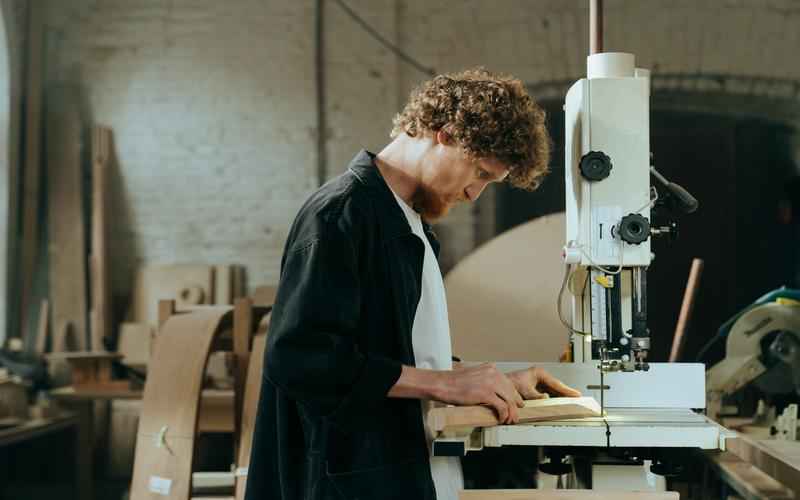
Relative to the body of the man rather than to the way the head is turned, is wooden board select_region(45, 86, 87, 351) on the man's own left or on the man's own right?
on the man's own left

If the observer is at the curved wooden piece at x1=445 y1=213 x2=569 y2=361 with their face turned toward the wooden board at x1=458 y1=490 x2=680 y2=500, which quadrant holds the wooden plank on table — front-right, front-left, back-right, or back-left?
front-left

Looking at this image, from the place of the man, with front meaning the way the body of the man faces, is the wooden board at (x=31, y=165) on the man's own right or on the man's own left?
on the man's own left

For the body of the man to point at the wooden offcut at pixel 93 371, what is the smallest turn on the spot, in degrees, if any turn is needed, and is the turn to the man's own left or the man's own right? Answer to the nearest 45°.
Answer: approximately 135° to the man's own left

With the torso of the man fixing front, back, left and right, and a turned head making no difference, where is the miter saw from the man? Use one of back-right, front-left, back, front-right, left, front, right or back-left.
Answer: front-left

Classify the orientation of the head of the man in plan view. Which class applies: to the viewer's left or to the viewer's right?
to the viewer's right

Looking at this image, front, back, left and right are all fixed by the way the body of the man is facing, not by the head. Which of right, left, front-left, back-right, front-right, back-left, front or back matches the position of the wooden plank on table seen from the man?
front-left

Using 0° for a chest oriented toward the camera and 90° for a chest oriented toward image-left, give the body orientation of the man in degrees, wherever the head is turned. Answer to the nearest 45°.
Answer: approximately 270°

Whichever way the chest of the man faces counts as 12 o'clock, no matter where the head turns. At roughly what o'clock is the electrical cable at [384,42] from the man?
The electrical cable is roughly at 9 o'clock from the man.

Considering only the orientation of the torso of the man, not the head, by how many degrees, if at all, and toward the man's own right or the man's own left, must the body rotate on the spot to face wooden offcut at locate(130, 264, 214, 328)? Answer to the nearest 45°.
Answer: approximately 90° to the man's own left

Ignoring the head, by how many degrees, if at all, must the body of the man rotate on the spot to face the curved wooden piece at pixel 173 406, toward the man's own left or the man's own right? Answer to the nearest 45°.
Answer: approximately 135° to the man's own left
